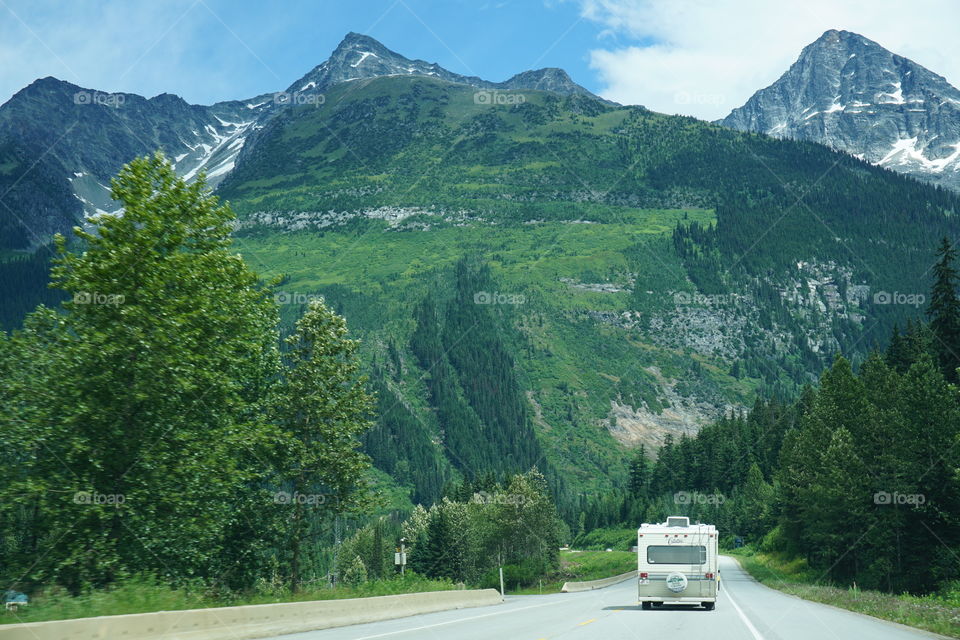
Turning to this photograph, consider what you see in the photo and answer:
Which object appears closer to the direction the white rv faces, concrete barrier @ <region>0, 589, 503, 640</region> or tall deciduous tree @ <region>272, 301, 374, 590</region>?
the tall deciduous tree

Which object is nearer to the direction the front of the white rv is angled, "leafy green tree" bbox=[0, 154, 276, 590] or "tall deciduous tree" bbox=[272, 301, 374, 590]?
the tall deciduous tree

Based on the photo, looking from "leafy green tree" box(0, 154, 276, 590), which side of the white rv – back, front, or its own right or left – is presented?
left

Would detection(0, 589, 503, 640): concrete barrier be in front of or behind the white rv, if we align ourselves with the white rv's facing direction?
behind

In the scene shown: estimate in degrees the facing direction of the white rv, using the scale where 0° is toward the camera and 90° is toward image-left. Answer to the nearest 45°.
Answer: approximately 180°

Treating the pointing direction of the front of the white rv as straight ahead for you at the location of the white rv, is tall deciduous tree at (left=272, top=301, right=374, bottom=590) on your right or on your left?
on your left
